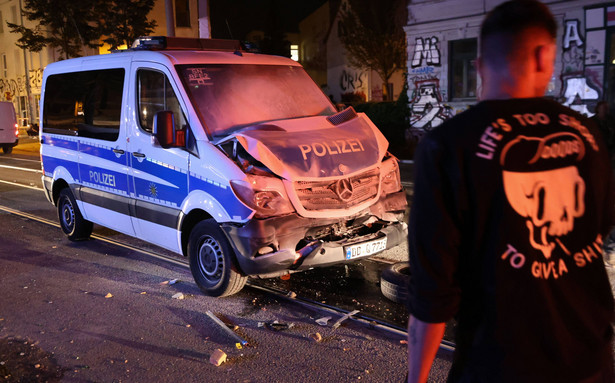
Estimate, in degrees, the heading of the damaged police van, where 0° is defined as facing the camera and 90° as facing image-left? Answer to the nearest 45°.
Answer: approximately 315°

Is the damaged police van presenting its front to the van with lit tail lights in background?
no

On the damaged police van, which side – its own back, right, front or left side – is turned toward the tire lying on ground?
front

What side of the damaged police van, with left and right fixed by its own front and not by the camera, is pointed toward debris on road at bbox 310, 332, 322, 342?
front

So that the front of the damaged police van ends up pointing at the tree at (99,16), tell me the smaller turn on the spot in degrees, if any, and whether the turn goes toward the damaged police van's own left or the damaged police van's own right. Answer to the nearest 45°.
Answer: approximately 135° to the damaged police van's own left

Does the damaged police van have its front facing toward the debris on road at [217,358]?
no

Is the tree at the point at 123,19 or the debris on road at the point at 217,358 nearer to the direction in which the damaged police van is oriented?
the debris on road

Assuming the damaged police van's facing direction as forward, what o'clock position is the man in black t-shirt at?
The man in black t-shirt is roughly at 1 o'clock from the damaged police van.

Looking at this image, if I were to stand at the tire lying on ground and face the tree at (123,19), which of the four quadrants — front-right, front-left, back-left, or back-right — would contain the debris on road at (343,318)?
back-left

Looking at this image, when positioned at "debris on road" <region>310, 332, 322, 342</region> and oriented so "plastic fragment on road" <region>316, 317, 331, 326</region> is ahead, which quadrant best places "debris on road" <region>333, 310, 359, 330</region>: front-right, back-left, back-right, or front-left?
front-right

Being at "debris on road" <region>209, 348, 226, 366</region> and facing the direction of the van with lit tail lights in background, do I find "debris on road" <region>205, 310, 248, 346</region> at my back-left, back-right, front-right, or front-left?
front-right
